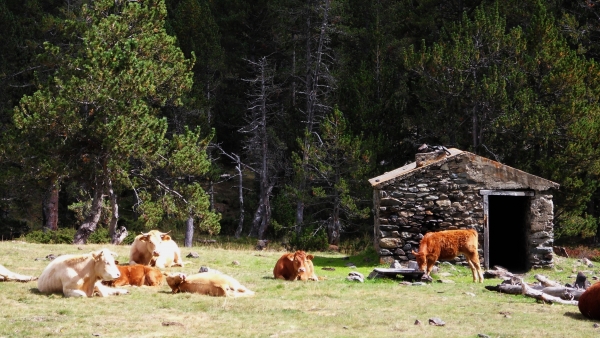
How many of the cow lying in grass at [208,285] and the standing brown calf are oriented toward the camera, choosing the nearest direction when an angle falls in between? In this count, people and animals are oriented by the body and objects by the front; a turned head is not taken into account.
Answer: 0

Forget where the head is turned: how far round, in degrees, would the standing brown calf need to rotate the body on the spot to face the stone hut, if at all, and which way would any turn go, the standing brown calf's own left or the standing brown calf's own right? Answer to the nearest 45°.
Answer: approximately 90° to the standing brown calf's own right

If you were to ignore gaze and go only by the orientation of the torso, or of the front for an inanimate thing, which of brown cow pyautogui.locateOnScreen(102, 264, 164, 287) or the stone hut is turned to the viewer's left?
the brown cow

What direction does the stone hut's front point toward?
toward the camera

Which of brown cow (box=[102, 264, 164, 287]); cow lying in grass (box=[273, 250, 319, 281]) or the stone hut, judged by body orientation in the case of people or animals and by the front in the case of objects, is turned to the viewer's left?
the brown cow

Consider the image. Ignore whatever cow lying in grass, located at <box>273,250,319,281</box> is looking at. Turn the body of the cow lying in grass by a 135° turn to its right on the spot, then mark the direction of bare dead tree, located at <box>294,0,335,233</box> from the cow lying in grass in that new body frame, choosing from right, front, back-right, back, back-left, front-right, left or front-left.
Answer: right

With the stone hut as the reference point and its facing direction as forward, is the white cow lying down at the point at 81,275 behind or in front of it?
in front

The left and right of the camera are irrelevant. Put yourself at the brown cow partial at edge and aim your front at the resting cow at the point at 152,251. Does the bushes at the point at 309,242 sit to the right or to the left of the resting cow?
right

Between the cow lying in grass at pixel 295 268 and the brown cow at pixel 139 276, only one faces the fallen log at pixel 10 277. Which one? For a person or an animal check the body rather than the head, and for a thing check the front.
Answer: the brown cow

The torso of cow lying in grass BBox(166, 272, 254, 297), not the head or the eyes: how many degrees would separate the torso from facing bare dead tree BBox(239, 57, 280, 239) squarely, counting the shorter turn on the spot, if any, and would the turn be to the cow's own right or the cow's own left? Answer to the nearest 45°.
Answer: approximately 90° to the cow's own right

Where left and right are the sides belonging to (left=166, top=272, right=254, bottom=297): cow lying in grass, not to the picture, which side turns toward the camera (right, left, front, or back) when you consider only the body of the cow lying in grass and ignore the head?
left

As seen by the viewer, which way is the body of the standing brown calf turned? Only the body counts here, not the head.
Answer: to the viewer's left

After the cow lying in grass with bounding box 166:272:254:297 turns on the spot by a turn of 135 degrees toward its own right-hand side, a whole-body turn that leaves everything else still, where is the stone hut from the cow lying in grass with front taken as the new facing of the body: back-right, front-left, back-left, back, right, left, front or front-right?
front

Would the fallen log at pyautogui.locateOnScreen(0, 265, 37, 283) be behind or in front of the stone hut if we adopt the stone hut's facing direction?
in front

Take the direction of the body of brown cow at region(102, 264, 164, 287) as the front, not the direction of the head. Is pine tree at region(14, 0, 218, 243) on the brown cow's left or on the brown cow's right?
on the brown cow's right
